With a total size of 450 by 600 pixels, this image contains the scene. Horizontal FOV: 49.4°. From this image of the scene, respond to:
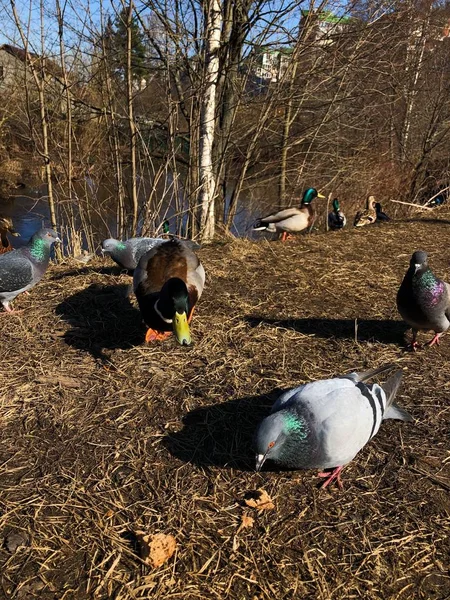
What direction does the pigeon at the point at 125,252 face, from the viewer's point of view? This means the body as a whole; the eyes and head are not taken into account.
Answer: to the viewer's left

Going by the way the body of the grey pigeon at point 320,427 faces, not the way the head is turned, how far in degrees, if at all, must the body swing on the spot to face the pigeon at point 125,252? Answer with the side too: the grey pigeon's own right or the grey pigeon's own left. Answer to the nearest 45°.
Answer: approximately 90° to the grey pigeon's own right

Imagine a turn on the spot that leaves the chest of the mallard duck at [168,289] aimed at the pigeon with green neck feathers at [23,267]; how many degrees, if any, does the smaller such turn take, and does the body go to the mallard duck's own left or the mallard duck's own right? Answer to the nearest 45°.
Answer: approximately 135° to the mallard duck's own right

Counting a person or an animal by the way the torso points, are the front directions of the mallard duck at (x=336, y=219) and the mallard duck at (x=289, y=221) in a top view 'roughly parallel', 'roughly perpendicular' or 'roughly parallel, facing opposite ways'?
roughly perpendicular

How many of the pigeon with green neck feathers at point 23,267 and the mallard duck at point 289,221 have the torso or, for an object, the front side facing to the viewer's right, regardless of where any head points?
2

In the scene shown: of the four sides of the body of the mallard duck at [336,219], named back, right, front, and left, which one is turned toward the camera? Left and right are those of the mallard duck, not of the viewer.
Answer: back

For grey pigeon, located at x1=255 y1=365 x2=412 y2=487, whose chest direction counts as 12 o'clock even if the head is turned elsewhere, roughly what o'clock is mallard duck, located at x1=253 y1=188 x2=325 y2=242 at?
The mallard duck is roughly at 4 o'clock from the grey pigeon.

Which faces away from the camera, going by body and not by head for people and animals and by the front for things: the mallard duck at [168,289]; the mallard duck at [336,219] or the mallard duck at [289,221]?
the mallard duck at [336,219]

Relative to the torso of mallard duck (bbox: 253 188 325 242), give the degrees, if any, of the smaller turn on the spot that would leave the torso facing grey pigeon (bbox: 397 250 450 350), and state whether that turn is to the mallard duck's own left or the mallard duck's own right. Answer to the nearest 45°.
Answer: approximately 90° to the mallard duck's own right

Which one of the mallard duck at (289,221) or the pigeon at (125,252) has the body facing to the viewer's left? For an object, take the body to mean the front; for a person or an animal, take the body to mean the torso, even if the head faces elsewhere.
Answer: the pigeon

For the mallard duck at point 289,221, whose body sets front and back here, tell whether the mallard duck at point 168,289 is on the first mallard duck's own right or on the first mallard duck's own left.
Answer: on the first mallard duck's own right

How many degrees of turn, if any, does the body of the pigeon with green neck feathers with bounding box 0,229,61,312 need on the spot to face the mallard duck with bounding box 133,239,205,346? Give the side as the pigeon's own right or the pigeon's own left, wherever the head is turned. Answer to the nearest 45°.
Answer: approximately 45° to the pigeon's own right

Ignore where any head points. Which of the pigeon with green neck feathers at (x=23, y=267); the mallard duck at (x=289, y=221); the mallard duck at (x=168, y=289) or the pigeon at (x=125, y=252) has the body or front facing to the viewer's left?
the pigeon

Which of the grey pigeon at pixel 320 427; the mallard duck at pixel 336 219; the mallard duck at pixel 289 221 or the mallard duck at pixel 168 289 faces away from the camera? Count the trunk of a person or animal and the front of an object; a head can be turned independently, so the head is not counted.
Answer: the mallard duck at pixel 336 219

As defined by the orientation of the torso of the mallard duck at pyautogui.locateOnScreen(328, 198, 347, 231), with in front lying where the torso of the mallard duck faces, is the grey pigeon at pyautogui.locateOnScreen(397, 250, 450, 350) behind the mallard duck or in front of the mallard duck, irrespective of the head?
behind

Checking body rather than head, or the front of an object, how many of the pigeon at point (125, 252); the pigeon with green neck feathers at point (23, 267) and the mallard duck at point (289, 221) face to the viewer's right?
2

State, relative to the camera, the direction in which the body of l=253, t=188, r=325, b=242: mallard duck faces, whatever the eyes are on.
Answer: to the viewer's right
